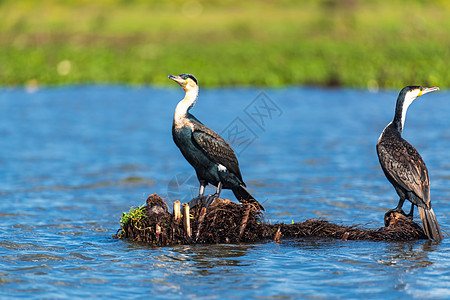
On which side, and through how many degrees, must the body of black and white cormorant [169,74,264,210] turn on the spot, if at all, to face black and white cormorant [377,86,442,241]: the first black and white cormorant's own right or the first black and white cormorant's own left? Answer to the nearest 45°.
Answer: approximately 180°

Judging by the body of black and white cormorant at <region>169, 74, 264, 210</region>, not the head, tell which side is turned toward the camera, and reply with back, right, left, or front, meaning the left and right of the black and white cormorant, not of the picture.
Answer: left

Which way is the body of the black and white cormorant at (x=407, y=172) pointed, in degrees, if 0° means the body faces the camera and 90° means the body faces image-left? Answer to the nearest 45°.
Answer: approximately 135°
